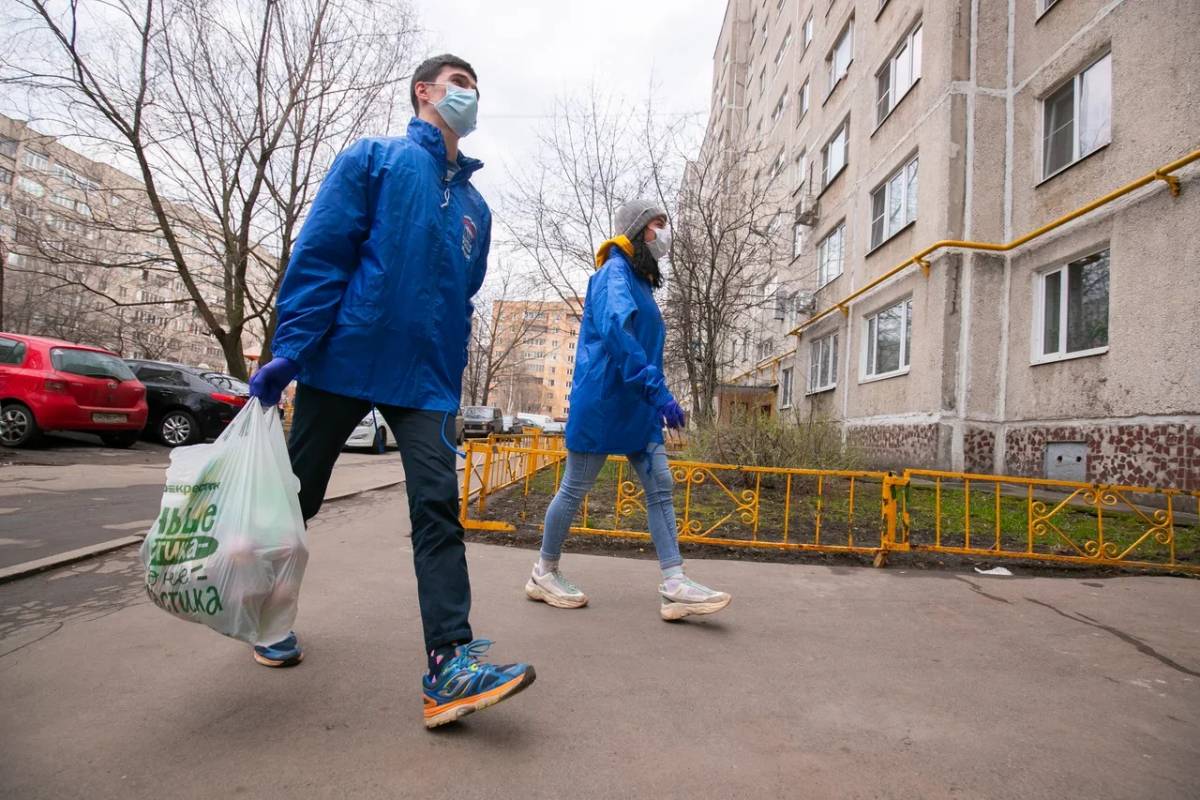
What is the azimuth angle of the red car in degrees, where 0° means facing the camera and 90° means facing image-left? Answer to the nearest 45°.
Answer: approximately 135°

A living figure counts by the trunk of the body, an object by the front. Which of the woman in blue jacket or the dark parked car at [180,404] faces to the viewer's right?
the woman in blue jacket

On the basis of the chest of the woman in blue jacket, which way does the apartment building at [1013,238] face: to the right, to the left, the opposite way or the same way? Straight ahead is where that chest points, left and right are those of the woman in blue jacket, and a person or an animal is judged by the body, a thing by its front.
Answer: the opposite way

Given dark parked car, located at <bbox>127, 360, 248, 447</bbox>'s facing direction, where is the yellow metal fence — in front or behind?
behind

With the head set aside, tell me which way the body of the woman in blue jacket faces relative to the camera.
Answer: to the viewer's right
